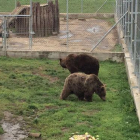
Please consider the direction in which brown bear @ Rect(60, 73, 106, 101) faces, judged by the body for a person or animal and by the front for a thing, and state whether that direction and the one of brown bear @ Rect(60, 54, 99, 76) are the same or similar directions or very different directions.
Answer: very different directions

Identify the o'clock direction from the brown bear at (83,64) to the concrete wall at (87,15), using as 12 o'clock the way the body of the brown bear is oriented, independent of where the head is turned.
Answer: The concrete wall is roughly at 3 o'clock from the brown bear.

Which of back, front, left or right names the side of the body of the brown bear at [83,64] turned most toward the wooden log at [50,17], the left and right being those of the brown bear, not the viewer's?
right

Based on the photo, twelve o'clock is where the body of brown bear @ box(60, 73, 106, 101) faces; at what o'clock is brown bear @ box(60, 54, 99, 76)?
brown bear @ box(60, 54, 99, 76) is roughly at 9 o'clock from brown bear @ box(60, 73, 106, 101).

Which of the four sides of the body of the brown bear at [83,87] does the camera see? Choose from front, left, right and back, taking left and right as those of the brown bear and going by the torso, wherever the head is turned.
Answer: right

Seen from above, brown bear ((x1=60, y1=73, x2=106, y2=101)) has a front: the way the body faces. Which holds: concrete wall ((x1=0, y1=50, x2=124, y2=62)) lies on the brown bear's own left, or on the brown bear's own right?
on the brown bear's own left

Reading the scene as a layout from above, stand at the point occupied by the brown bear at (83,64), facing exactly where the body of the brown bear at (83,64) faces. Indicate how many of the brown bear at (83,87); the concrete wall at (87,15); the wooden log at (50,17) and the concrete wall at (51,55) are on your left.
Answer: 1

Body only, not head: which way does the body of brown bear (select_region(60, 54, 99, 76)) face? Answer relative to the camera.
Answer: to the viewer's left
